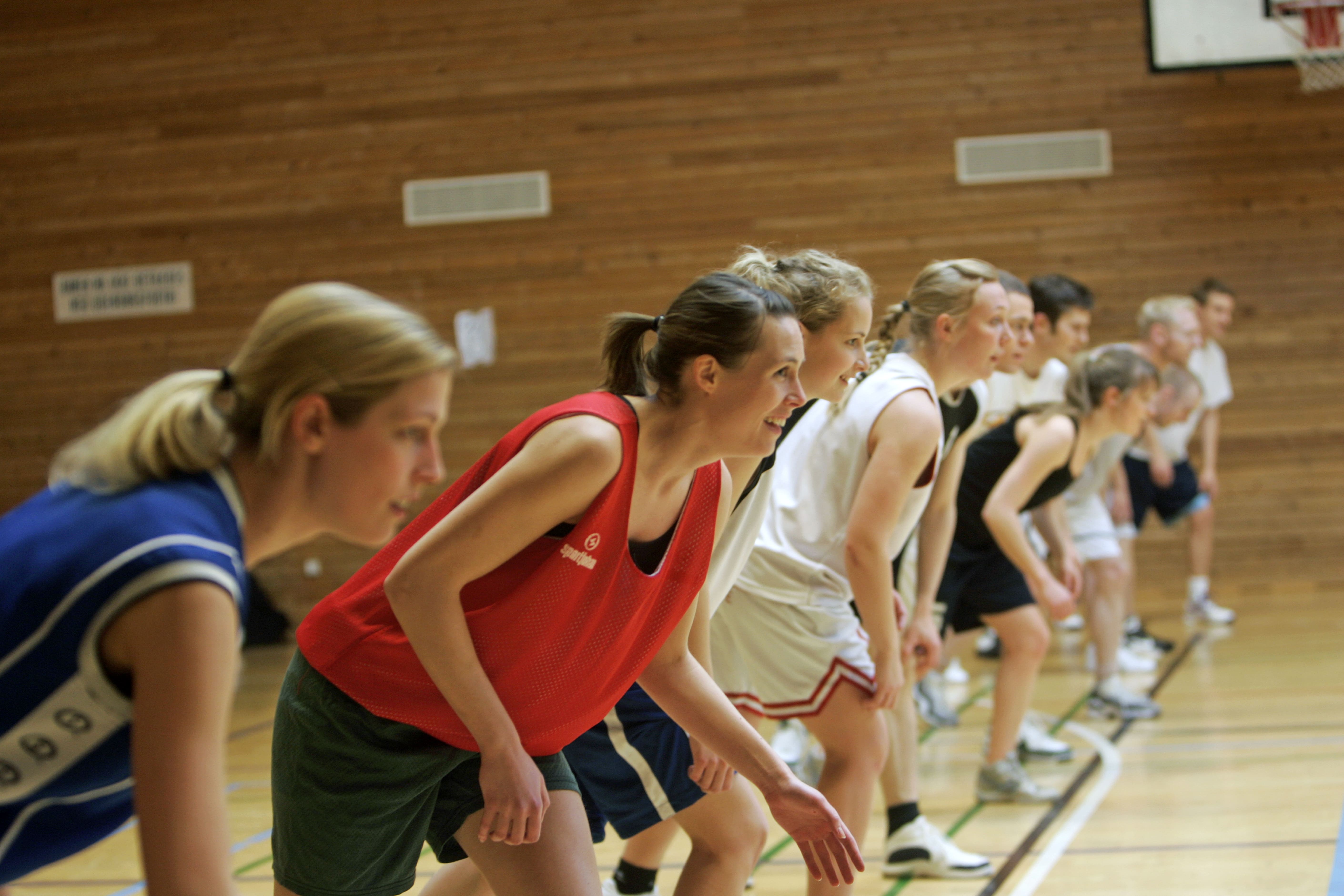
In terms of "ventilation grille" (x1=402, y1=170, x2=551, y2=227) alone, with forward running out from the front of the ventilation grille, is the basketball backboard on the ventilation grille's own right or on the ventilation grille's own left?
on the ventilation grille's own left

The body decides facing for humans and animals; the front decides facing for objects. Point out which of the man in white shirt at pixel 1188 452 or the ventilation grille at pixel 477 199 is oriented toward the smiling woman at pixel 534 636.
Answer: the ventilation grille

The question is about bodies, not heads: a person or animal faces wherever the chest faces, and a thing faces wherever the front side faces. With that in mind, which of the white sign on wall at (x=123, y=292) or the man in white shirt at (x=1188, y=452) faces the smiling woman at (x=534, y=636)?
the white sign on wall

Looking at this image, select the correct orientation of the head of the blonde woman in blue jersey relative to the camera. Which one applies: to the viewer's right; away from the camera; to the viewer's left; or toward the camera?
to the viewer's right

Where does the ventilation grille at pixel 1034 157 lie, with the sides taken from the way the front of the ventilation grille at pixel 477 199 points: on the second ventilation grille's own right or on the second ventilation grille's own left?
on the second ventilation grille's own left

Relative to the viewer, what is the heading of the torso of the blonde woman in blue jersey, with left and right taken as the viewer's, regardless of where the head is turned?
facing to the right of the viewer

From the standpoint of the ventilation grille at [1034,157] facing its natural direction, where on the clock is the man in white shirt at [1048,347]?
The man in white shirt is roughly at 12 o'clock from the ventilation grille.

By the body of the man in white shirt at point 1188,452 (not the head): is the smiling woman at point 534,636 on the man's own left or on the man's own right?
on the man's own right

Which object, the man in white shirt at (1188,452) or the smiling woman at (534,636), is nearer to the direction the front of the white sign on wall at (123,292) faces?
the smiling woman

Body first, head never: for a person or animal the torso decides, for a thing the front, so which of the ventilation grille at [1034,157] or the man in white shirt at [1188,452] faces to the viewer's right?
the man in white shirt

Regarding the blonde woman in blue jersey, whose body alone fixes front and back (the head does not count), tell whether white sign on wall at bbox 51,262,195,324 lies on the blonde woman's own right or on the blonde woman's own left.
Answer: on the blonde woman's own left
